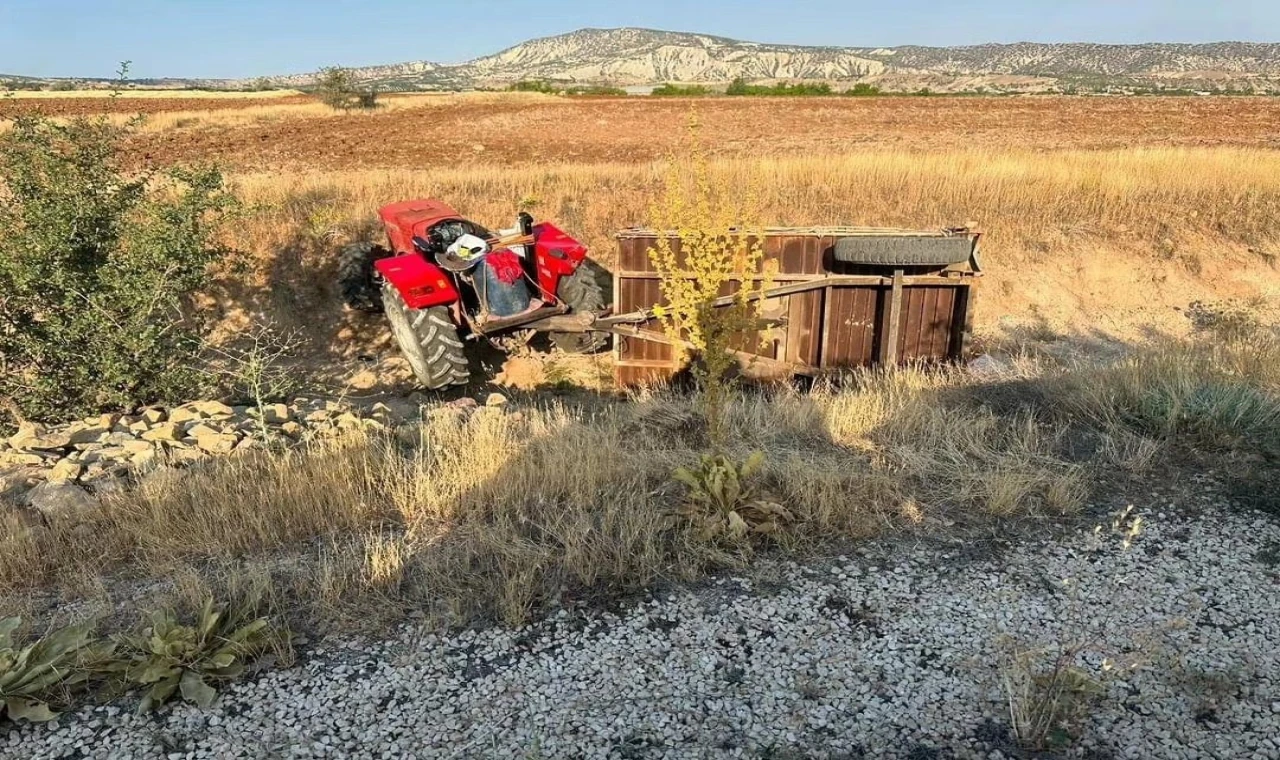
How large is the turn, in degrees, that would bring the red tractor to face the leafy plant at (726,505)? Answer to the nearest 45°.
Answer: approximately 135° to its left

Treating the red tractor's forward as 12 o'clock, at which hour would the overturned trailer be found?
The overturned trailer is roughly at 5 o'clock from the red tractor.

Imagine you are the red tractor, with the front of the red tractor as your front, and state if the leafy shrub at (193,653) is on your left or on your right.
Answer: on your left

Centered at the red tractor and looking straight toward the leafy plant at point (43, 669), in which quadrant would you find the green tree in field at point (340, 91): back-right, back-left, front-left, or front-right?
back-right

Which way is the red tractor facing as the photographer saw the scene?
facing away from the viewer and to the left of the viewer
